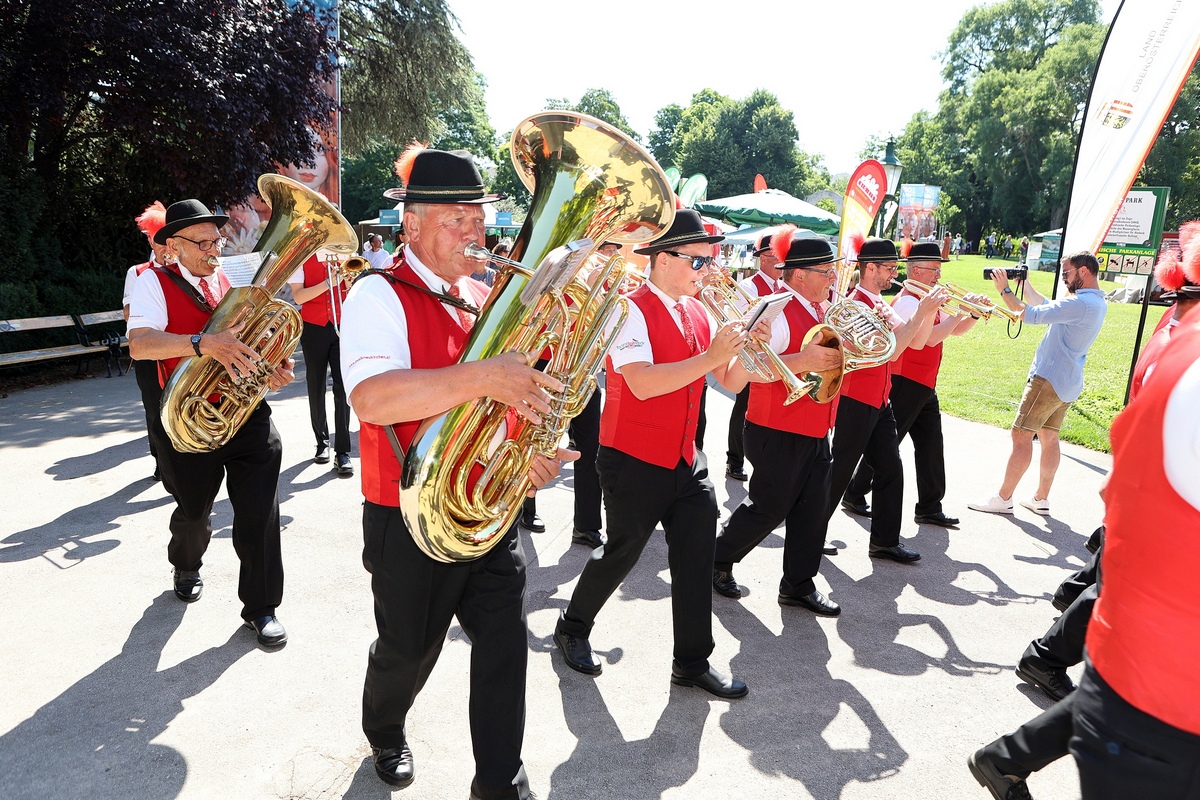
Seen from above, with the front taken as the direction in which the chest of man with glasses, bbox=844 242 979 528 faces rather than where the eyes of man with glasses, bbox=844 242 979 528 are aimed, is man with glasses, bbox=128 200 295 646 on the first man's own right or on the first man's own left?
on the first man's own right

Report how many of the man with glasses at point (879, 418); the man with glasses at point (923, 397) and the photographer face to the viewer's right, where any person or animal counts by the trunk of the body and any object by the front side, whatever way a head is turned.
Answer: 2

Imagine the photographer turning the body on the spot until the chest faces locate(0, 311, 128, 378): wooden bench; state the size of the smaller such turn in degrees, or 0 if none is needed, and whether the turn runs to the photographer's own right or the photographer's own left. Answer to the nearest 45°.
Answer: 0° — they already face it

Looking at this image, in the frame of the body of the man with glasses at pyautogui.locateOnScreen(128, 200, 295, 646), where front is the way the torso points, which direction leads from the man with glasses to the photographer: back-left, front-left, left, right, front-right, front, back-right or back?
front-left

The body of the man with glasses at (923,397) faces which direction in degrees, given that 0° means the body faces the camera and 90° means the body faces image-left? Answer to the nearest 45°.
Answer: approximately 270°

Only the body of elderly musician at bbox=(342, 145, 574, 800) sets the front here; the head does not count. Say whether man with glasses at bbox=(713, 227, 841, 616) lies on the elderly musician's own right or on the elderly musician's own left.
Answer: on the elderly musician's own left

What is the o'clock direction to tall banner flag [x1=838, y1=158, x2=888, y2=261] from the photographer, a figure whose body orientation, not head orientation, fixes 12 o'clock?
The tall banner flag is roughly at 2 o'clock from the photographer.

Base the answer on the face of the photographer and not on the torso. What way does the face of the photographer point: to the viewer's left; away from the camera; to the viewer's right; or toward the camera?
to the viewer's left

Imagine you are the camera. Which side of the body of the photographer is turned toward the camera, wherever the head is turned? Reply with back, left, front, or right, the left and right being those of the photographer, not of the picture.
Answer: left

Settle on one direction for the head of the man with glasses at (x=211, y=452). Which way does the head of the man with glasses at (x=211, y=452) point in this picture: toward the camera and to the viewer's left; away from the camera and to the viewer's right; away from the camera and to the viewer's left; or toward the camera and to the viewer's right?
toward the camera and to the viewer's right

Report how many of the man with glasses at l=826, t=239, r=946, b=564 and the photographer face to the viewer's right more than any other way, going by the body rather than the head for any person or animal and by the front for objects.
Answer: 1

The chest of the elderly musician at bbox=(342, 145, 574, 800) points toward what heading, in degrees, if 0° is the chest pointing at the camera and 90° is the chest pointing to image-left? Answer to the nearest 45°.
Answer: approximately 315°

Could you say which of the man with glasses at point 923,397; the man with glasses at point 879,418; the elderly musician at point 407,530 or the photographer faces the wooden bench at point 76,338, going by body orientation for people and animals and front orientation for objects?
the photographer

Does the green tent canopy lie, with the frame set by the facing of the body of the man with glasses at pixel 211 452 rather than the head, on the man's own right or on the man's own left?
on the man's own left
